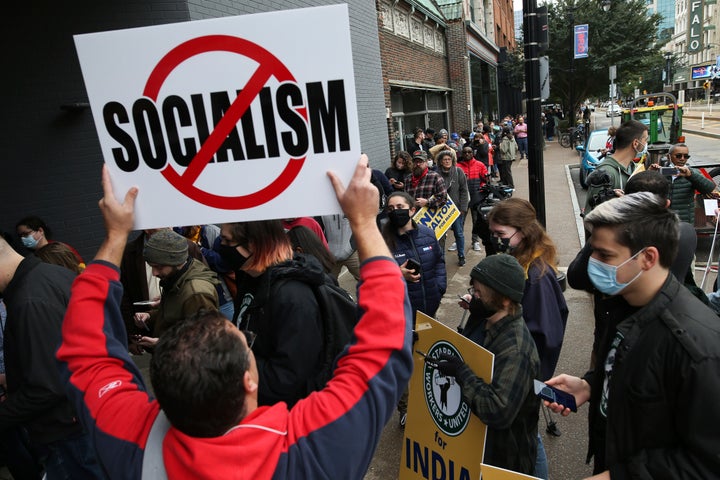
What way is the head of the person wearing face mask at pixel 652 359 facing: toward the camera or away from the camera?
toward the camera

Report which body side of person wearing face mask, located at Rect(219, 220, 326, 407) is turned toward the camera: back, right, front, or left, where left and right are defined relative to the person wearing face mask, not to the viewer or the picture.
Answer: left

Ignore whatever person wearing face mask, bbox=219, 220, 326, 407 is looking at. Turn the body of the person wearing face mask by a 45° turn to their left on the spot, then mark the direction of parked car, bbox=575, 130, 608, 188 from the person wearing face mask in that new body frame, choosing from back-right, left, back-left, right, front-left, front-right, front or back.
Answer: back

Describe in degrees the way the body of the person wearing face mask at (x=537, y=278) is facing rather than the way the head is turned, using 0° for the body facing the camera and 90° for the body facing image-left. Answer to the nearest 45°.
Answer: approximately 90°

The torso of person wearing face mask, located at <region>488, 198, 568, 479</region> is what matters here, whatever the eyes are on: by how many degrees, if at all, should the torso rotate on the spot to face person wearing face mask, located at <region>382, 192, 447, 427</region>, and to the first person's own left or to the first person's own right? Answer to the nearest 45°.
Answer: approximately 45° to the first person's own right

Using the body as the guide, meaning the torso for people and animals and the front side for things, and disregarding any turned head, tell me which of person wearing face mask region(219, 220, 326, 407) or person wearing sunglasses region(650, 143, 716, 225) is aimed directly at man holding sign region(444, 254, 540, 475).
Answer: person wearing sunglasses region(650, 143, 716, 225)

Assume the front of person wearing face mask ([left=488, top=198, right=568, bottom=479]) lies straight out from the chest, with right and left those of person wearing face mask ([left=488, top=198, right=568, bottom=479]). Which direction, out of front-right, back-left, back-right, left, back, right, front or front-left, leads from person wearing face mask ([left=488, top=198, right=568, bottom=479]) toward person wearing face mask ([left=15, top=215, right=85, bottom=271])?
front

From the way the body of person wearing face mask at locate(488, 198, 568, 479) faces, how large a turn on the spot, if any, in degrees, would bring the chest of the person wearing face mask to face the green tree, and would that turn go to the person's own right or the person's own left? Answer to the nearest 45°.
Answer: approximately 90° to the person's own right

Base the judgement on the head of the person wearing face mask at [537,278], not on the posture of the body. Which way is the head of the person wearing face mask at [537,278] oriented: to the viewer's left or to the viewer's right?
to the viewer's left

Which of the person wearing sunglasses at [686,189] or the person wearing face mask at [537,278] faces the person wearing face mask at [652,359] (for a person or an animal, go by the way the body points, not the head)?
the person wearing sunglasses at [686,189]

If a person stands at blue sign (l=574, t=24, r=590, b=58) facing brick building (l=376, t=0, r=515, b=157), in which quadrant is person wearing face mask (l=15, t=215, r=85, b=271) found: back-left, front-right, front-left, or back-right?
front-left

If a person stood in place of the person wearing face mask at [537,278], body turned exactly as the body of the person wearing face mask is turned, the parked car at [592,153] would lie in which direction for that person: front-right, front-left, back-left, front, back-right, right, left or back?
right

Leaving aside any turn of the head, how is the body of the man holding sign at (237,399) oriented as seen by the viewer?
away from the camera

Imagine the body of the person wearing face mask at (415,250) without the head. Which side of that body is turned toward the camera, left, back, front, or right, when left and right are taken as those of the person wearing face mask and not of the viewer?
front

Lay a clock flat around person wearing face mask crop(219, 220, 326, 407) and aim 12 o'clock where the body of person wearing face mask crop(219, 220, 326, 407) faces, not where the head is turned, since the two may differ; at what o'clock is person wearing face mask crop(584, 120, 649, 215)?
person wearing face mask crop(584, 120, 649, 215) is roughly at 5 o'clock from person wearing face mask crop(219, 220, 326, 407).
